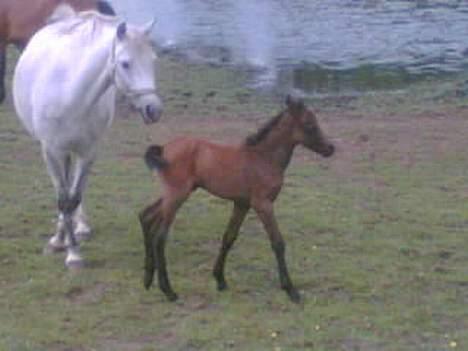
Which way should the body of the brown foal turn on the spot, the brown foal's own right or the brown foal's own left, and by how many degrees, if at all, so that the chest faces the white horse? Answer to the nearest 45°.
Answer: approximately 135° to the brown foal's own left

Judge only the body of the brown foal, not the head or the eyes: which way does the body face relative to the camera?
to the viewer's right
